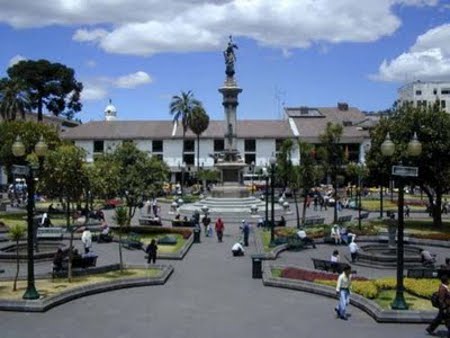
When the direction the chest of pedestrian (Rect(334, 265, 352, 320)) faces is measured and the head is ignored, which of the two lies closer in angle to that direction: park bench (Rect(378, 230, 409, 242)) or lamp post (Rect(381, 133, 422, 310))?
the lamp post

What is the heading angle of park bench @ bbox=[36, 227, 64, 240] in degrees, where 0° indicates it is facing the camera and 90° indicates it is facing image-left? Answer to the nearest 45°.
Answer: approximately 0°
